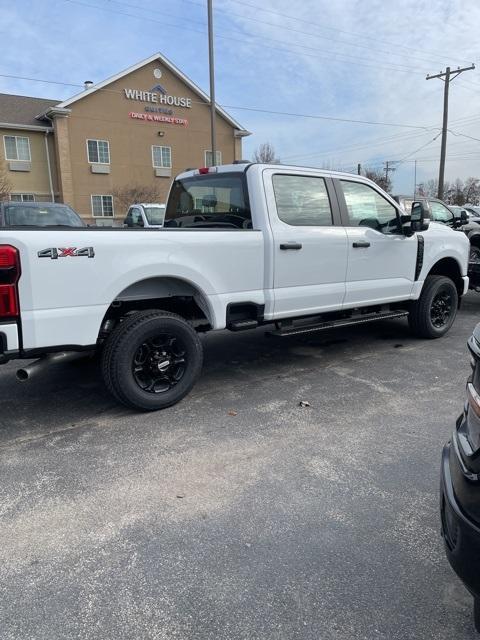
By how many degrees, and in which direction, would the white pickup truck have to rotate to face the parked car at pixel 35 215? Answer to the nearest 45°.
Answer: approximately 90° to its left

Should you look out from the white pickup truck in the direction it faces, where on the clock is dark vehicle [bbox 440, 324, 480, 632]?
The dark vehicle is roughly at 4 o'clock from the white pickup truck.

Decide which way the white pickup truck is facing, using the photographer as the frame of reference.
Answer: facing away from the viewer and to the right of the viewer

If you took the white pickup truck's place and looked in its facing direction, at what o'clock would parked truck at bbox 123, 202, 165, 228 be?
The parked truck is roughly at 10 o'clock from the white pickup truck.
